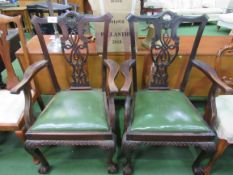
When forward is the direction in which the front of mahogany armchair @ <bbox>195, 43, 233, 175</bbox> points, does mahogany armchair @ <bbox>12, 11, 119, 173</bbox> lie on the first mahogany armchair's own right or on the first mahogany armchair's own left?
on the first mahogany armchair's own right

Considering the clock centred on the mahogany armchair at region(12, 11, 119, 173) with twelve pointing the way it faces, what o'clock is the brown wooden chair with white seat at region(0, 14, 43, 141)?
the brown wooden chair with white seat at region(0, 14, 43, 141) is roughly at 4 o'clock from the mahogany armchair at region(12, 11, 119, 173).

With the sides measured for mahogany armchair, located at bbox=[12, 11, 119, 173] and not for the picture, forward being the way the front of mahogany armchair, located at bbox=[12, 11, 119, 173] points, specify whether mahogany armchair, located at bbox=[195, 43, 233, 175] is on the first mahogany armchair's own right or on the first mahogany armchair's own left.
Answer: on the first mahogany armchair's own left

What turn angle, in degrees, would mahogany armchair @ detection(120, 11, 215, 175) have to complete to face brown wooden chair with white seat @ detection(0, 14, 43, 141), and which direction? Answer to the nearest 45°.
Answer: approximately 90° to its right

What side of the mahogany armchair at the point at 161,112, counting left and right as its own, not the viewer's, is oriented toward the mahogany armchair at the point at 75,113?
right

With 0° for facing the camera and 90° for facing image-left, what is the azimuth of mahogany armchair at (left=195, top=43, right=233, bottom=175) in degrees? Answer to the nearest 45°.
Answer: approximately 0°

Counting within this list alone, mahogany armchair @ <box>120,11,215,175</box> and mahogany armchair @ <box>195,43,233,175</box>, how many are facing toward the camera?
2

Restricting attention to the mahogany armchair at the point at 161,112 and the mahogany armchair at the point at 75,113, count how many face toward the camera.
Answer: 2

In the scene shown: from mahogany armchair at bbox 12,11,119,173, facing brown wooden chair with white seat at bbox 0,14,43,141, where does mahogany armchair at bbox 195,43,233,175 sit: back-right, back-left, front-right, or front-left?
back-right
